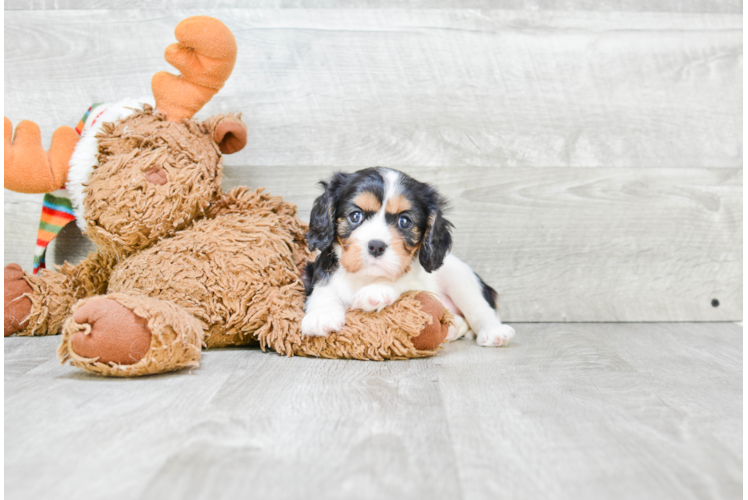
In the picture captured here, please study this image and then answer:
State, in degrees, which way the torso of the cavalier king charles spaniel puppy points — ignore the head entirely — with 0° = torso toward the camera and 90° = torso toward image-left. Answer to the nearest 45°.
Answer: approximately 45°
